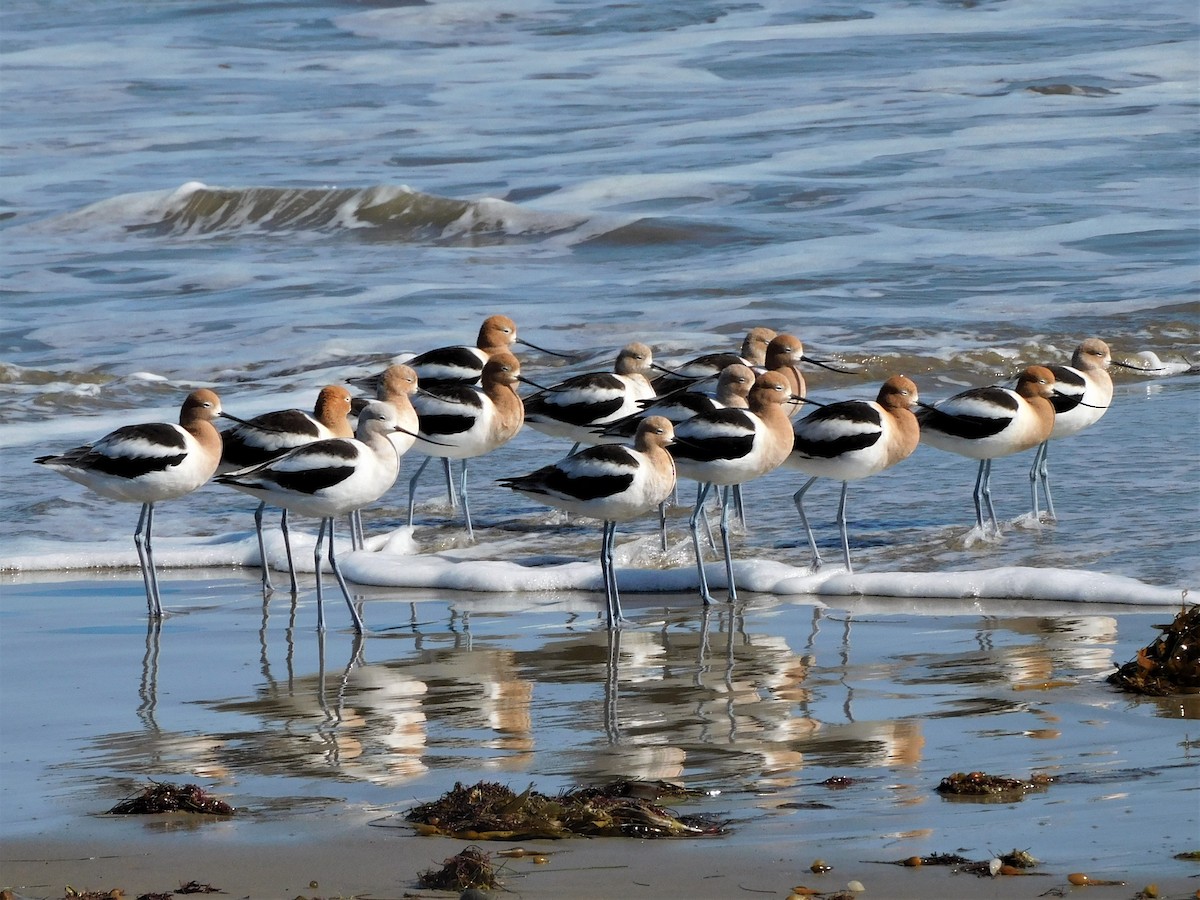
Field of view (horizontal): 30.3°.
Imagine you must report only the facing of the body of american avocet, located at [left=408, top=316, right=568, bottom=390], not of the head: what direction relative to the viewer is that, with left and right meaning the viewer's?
facing to the right of the viewer

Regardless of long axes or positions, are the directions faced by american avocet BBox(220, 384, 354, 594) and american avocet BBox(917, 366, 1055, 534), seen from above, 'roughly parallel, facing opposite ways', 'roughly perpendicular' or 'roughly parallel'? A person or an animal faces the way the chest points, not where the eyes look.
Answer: roughly parallel

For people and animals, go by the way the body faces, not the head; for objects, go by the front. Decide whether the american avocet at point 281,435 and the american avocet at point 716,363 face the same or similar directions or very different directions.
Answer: same or similar directions

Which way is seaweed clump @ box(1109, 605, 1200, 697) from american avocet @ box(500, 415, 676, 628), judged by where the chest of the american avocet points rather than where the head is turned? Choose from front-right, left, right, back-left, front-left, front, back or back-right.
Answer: front-right

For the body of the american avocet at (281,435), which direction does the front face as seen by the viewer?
to the viewer's right

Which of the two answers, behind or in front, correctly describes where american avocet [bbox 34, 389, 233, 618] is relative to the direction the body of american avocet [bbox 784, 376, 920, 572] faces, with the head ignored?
behind

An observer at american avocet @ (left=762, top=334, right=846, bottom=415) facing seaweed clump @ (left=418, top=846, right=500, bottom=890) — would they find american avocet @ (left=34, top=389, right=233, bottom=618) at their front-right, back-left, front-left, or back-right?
front-right

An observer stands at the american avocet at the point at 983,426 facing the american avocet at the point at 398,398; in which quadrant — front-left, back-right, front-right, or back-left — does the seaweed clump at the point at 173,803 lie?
front-left

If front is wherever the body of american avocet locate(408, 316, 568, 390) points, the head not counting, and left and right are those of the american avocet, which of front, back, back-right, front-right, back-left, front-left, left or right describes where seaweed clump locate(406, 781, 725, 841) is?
right

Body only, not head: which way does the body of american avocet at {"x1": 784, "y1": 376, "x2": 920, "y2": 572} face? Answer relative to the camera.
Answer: to the viewer's right

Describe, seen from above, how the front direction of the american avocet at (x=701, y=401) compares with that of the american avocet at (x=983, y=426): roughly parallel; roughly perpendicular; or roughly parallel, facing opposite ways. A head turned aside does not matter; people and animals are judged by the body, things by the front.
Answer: roughly parallel

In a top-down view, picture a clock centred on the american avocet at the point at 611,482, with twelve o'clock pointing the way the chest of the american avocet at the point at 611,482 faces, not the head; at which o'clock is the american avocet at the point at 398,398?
the american avocet at the point at 398,398 is roughly at 8 o'clock from the american avocet at the point at 611,482.

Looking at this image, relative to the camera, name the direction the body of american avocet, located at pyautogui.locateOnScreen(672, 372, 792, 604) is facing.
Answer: to the viewer's right

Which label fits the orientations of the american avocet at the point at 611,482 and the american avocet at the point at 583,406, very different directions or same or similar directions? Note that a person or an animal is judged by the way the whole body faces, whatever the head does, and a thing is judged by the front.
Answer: same or similar directions

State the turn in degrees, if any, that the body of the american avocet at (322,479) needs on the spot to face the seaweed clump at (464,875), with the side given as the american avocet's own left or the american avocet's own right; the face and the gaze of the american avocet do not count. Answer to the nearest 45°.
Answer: approximately 90° to the american avocet's own right

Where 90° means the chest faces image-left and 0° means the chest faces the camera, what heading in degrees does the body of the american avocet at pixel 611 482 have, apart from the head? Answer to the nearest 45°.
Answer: approximately 270°

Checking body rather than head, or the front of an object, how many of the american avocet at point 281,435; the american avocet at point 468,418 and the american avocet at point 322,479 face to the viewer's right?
3

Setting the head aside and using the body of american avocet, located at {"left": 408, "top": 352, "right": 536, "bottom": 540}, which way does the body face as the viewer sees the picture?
to the viewer's right

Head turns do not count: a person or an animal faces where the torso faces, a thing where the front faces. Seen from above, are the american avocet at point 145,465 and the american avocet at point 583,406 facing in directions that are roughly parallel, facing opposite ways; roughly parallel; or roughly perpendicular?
roughly parallel
